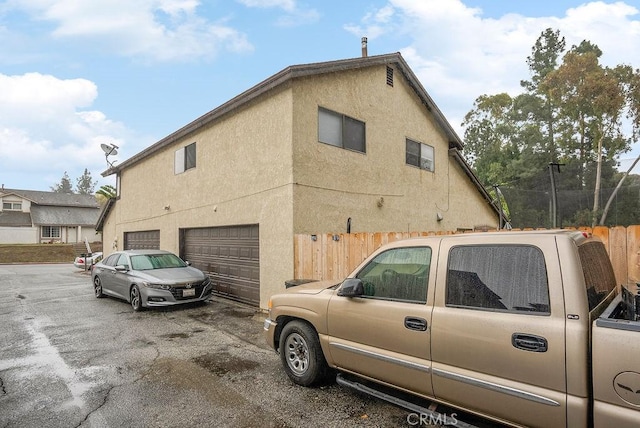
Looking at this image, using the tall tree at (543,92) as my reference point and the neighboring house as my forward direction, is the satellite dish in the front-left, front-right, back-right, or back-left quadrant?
front-left

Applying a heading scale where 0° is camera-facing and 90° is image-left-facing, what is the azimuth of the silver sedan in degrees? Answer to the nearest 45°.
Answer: approximately 315°

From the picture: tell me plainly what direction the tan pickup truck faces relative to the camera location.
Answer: facing away from the viewer and to the left of the viewer

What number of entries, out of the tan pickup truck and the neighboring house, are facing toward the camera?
1

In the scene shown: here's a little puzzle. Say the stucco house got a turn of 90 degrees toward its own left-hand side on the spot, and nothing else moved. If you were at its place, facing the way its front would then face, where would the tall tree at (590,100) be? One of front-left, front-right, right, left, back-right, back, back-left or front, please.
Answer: left

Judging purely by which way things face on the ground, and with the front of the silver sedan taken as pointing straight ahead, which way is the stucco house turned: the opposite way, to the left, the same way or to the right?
to the right

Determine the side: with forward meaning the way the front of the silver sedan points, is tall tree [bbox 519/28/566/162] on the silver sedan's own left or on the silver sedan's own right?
on the silver sedan's own left

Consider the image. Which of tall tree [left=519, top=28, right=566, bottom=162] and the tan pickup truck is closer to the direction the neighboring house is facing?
the tan pickup truck

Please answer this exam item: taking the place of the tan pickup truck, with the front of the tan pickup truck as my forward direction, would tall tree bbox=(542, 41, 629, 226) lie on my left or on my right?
on my right

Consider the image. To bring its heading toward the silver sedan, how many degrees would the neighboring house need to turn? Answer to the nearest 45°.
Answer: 0° — it already faces it

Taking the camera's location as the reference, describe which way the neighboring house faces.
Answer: facing the viewer

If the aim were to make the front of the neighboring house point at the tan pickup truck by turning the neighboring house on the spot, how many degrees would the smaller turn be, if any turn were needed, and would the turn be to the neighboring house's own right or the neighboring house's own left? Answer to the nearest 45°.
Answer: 0° — it already faces it

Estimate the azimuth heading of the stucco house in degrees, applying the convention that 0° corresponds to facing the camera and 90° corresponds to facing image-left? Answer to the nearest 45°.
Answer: approximately 45°

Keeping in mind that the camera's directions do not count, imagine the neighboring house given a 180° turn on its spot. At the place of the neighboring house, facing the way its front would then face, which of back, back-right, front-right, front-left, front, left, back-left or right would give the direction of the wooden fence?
back
